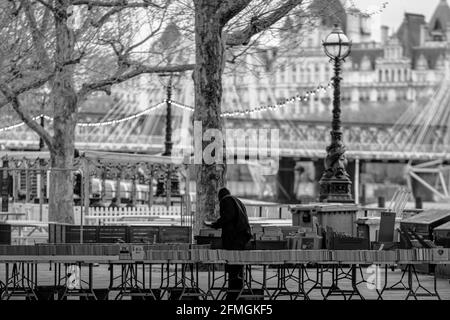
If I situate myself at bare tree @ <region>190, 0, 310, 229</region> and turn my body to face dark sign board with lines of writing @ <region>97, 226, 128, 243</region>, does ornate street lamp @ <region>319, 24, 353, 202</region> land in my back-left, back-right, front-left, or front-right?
back-right

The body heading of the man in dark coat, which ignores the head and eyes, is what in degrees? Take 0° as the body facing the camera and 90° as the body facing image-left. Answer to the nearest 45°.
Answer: approximately 90°

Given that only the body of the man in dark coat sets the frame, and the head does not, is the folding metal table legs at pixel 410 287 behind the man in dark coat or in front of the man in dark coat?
behind

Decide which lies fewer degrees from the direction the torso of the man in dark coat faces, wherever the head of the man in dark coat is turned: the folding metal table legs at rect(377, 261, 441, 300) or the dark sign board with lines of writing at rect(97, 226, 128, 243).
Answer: the dark sign board with lines of writing
